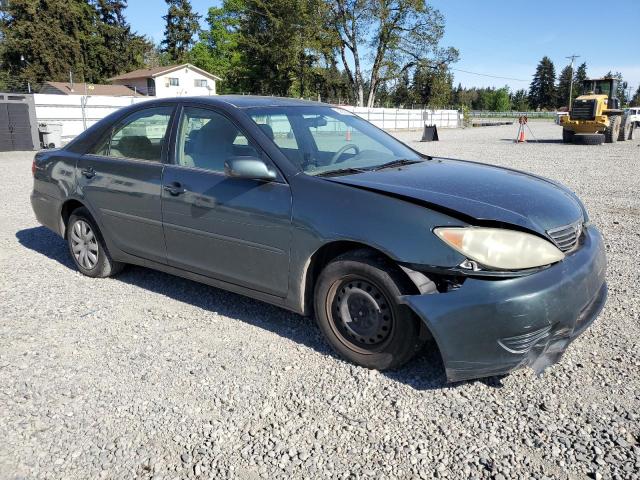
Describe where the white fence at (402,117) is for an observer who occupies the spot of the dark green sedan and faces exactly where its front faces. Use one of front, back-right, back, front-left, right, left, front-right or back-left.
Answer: back-left

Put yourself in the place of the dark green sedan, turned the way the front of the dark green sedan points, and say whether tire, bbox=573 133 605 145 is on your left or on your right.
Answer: on your left

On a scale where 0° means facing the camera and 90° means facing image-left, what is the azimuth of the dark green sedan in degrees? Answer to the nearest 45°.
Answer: approximately 315°
